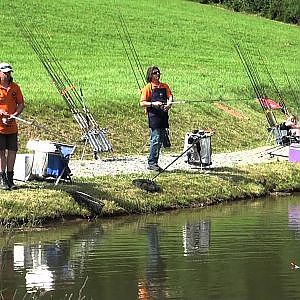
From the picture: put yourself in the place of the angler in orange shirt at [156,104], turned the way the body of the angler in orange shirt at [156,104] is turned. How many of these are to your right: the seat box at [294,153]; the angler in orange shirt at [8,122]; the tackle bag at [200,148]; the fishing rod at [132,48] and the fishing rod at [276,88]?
1

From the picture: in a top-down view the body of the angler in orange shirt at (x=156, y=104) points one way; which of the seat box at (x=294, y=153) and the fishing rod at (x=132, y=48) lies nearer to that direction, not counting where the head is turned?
the seat box

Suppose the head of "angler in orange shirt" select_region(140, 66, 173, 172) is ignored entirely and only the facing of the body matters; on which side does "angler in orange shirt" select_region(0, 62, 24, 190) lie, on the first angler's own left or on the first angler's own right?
on the first angler's own right

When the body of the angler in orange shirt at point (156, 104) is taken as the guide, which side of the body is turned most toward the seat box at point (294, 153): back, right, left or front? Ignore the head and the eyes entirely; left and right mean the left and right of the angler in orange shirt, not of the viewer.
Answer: left

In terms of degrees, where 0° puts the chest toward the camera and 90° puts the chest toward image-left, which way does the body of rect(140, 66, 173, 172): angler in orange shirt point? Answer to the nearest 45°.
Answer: approximately 315°

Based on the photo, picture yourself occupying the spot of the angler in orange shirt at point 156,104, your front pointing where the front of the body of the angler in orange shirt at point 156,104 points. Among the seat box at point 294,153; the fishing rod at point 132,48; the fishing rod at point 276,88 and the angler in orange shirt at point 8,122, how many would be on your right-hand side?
1

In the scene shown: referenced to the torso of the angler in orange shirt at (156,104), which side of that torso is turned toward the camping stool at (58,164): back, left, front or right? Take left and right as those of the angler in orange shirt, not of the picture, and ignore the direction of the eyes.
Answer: right

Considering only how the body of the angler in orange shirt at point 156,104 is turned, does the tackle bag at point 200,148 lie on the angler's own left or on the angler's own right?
on the angler's own left
